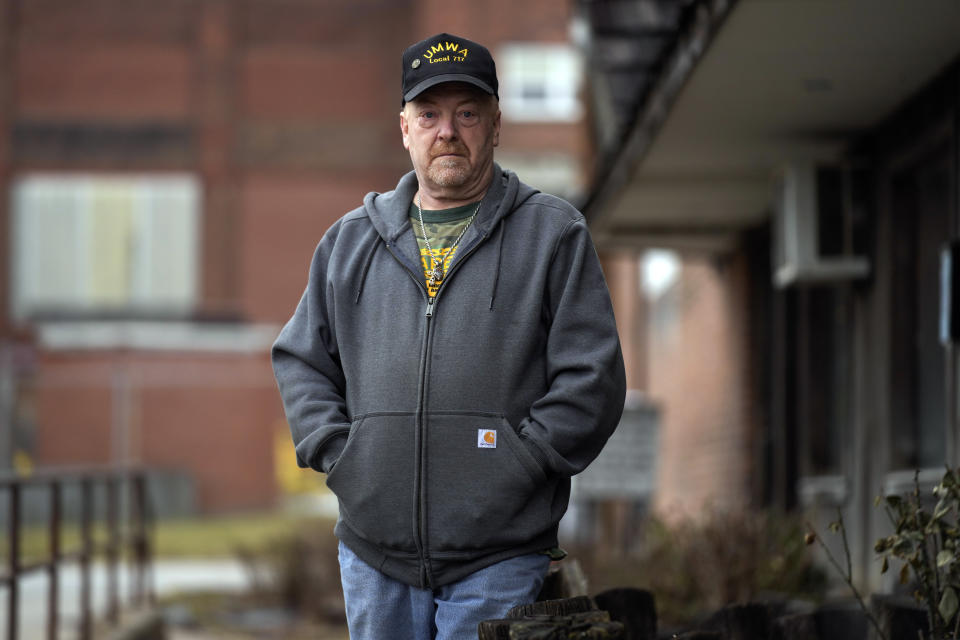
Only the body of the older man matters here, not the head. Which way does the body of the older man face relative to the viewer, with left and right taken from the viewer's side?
facing the viewer

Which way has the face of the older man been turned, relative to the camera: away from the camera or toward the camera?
toward the camera

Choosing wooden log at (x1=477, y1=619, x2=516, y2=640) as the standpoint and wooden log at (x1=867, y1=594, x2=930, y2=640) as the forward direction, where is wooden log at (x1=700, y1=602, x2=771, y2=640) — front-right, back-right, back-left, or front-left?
front-left

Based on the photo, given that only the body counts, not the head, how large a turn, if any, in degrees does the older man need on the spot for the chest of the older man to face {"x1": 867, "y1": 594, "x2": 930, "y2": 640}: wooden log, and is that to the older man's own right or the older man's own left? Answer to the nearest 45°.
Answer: approximately 135° to the older man's own left
